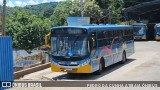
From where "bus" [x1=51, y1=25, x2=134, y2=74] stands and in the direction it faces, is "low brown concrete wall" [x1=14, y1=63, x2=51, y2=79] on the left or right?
on its right

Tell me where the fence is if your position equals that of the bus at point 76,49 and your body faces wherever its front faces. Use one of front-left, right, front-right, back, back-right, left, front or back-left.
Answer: front

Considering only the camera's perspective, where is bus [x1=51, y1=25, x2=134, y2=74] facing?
facing the viewer and to the left of the viewer

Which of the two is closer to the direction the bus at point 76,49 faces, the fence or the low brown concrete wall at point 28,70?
the fence
